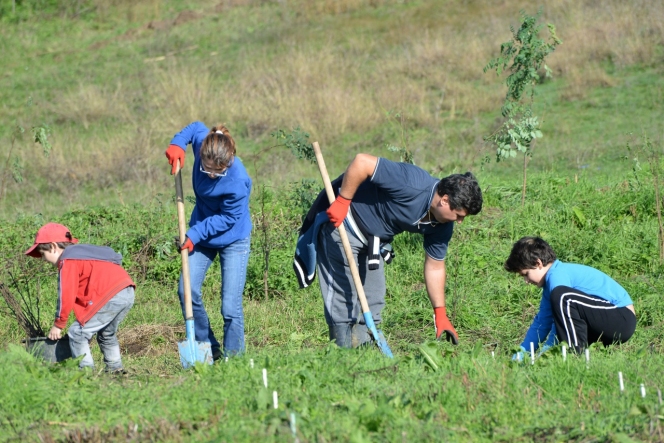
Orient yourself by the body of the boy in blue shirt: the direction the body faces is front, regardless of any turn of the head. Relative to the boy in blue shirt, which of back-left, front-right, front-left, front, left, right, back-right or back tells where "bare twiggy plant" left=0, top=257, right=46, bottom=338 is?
front

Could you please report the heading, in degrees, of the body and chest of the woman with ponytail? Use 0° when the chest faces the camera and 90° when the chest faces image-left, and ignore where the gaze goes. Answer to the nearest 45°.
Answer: approximately 45°

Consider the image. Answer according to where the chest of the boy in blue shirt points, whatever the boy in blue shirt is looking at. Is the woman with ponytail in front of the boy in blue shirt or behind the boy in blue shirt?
in front

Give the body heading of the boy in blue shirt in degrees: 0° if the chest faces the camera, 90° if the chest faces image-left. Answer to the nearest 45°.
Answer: approximately 90°

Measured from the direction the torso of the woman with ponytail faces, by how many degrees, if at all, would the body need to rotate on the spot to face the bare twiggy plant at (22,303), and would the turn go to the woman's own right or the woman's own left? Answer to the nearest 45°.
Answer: approximately 90° to the woman's own right

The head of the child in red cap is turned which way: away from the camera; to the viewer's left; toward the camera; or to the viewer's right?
to the viewer's left

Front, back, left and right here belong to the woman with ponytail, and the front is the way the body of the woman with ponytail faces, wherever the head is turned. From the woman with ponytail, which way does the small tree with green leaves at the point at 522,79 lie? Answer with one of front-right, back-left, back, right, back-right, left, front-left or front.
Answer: back

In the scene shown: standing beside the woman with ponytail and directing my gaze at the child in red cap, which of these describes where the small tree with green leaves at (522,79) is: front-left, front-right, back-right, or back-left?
back-right

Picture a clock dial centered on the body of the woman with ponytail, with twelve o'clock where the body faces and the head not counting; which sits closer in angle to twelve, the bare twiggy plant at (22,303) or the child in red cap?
the child in red cap

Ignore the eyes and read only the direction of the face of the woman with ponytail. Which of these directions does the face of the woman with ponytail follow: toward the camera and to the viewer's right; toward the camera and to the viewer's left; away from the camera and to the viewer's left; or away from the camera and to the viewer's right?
toward the camera and to the viewer's left

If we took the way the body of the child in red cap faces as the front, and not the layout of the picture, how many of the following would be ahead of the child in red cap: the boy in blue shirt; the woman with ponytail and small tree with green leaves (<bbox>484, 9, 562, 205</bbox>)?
0

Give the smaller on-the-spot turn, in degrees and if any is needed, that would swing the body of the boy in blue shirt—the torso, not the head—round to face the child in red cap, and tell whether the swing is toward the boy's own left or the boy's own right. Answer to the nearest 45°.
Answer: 0° — they already face them

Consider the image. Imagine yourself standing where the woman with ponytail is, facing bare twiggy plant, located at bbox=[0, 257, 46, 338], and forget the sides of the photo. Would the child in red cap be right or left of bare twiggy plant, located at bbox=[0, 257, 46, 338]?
left

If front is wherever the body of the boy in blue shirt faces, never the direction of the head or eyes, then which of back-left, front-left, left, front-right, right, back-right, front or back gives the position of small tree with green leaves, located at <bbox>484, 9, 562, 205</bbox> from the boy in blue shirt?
right

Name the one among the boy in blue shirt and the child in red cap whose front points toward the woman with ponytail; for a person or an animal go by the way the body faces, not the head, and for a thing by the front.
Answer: the boy in blue shirt

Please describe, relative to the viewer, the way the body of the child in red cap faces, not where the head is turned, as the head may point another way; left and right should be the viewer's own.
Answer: facing to the left of the viewer
